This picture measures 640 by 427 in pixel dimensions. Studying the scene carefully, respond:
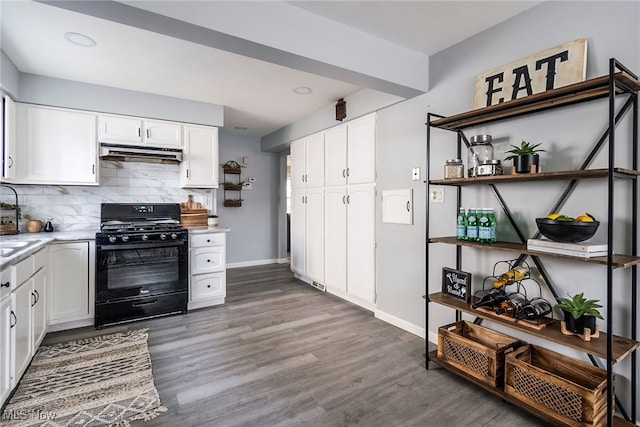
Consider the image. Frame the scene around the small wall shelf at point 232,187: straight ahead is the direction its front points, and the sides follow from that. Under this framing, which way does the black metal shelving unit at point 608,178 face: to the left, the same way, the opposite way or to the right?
to the right

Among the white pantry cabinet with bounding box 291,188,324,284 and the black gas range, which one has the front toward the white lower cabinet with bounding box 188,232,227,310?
the white pantry cabinet

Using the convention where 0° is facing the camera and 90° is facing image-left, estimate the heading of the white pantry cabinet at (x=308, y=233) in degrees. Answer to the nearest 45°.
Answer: approximately 45°

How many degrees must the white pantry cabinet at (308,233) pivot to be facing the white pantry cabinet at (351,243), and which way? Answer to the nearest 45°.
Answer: approximately 90° to its left

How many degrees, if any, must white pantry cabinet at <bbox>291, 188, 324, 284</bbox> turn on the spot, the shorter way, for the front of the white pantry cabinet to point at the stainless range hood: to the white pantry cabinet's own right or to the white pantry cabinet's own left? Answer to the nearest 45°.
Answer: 0° — it already faces it
